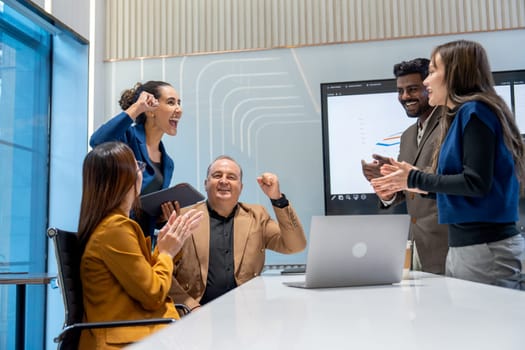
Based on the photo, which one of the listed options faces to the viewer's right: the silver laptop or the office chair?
the office chair

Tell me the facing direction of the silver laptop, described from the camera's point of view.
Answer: facing away from the viewer and to the left of the viewer

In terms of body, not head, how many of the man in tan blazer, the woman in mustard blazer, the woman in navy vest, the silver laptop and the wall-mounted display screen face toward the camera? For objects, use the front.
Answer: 2

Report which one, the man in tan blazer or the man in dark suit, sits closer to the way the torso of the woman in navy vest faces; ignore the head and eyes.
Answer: the man in tan blazer

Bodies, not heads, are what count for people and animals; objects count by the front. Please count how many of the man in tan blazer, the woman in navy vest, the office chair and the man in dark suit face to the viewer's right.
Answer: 1

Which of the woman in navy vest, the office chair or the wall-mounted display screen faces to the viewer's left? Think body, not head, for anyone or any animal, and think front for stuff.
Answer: the woman in navy vest

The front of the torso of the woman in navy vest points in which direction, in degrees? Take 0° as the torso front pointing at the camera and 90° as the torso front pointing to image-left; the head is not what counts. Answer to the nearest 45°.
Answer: approximately 90°

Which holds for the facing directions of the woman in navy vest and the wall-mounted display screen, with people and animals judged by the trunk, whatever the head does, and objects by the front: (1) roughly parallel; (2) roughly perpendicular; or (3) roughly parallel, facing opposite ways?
roughly perpendicular

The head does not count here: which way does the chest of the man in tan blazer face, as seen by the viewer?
toward the camera

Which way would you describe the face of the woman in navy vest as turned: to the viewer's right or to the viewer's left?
to the viewer's left

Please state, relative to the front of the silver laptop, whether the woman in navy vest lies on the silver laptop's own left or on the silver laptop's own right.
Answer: on the silver laptop's own right

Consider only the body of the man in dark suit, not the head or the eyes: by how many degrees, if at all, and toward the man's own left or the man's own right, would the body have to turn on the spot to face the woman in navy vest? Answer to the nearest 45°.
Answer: approximately 45° to the man's own left

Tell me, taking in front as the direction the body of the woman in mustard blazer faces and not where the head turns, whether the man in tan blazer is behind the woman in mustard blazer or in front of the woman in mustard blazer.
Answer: in front

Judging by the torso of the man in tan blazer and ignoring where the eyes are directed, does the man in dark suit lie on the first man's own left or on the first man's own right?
on the first man's own left

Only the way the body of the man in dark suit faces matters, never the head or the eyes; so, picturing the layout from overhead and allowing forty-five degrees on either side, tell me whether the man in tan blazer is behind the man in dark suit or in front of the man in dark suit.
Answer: in front

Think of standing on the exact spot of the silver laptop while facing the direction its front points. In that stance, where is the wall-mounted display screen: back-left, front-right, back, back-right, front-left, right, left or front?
front-right

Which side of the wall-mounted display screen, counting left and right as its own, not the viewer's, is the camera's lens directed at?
front

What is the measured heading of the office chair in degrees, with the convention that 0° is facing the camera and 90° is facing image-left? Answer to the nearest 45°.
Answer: approximately 270°

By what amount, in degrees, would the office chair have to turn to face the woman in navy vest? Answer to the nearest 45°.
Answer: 0° — it already faces them

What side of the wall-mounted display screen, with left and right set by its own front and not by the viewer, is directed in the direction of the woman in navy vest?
front
